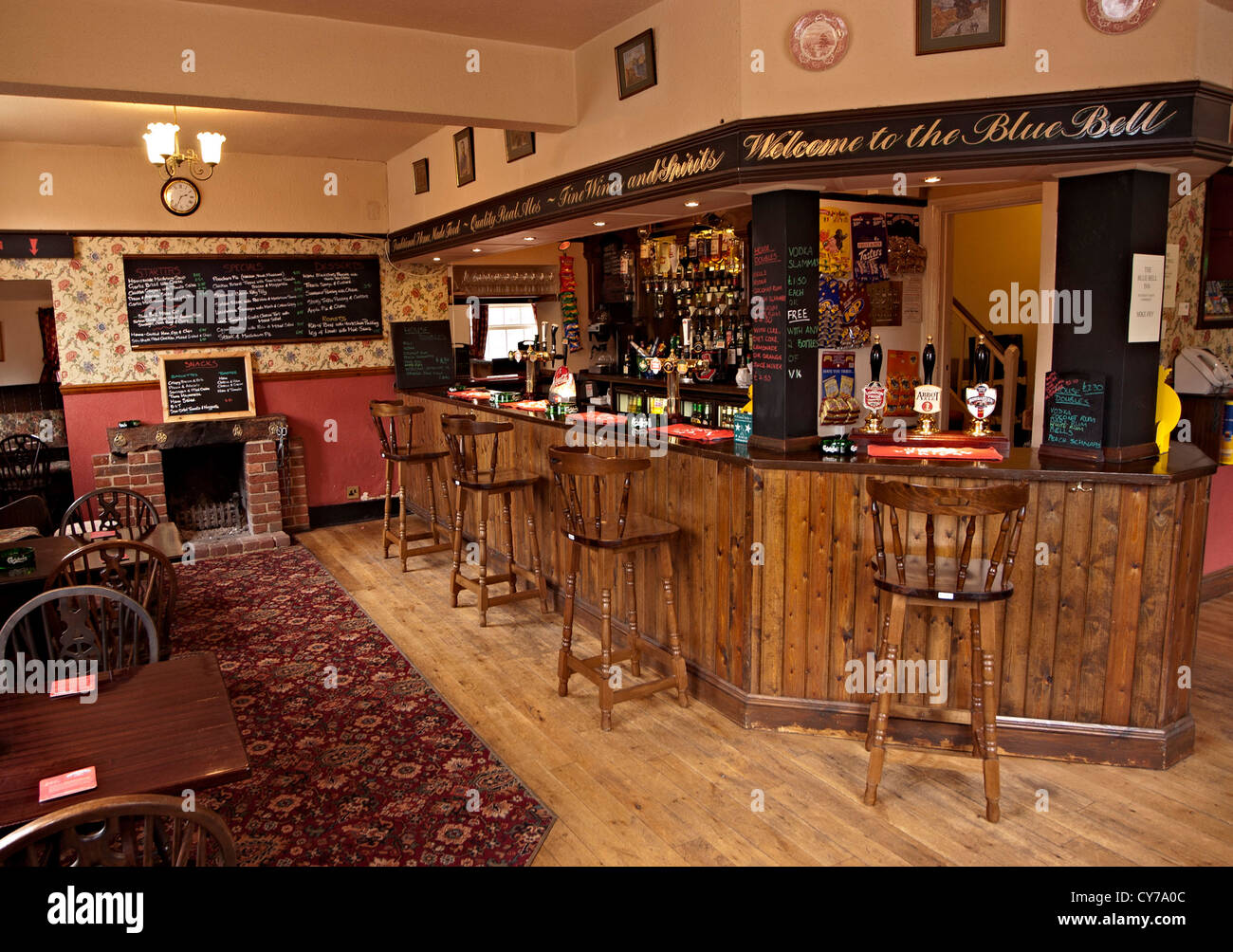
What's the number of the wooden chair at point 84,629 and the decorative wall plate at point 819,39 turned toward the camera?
2

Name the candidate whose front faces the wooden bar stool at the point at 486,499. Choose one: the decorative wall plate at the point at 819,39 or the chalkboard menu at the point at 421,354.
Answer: the chalkboard menu

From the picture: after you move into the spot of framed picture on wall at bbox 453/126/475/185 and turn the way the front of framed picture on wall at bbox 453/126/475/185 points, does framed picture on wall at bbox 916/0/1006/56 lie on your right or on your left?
on your left

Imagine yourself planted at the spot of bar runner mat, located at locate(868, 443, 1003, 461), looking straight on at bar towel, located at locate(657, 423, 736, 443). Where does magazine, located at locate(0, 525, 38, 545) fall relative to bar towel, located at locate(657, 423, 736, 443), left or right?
left

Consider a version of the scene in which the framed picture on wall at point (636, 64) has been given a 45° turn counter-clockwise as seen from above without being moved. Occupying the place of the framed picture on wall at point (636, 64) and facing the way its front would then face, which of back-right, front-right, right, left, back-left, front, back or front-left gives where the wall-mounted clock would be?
back-right

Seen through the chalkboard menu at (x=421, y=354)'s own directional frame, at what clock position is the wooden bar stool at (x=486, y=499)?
The wooden bar stool is roughly at 12 o'clock from the chalkboard menu.

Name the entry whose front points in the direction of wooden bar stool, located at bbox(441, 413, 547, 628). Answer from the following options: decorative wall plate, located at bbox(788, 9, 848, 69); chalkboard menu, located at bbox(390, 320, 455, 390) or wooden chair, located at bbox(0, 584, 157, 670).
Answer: the chalkboard menu
